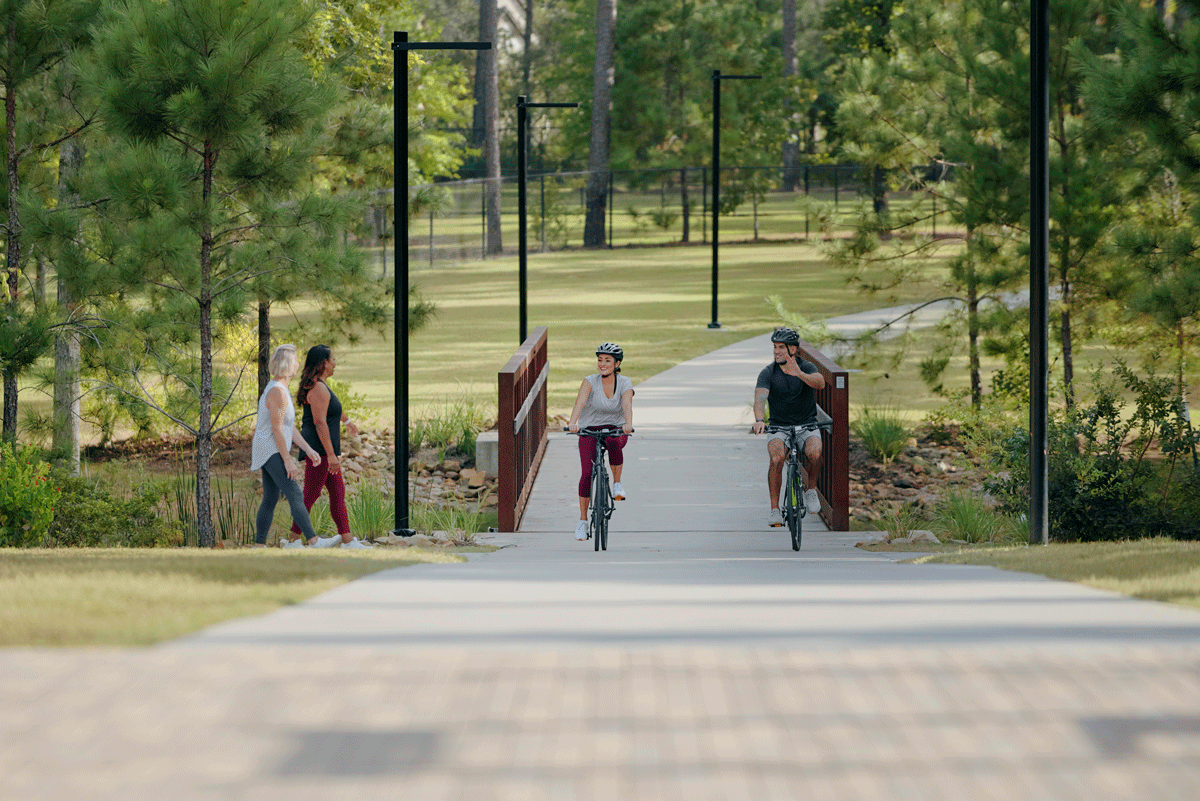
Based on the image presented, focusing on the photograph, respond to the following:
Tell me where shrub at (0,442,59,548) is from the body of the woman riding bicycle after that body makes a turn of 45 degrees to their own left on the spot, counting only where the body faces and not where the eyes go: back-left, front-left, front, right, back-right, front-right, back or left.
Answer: back-right

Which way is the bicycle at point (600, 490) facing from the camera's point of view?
toward the camera

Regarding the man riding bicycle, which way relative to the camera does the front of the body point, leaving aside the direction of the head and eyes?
toward the camera

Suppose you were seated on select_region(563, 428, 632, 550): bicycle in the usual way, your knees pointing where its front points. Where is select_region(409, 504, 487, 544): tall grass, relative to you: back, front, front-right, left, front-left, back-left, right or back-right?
back-right

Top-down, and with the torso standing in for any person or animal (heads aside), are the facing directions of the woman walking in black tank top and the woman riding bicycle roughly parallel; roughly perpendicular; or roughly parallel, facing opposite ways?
roughly perpendicular

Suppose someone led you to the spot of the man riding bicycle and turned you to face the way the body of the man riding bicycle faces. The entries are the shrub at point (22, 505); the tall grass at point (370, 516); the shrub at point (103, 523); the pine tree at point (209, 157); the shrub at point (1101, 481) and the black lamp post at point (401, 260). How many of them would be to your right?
5

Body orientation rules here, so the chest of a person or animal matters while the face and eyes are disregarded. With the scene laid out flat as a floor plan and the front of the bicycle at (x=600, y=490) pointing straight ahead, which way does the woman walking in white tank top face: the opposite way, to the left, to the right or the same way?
to the left

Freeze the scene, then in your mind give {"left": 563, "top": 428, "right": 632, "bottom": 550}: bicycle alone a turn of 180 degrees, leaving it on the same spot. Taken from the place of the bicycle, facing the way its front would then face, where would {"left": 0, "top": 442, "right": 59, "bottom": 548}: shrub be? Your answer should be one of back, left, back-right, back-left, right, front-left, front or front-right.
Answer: left

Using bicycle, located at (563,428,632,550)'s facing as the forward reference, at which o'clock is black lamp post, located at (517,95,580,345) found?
The black lamp post is roughly at 6 o'clock from the bicycle.

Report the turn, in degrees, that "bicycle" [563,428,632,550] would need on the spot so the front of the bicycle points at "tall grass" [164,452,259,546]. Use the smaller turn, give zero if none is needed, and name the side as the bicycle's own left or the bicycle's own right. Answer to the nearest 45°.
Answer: approximately 135° to the bicycle's own right

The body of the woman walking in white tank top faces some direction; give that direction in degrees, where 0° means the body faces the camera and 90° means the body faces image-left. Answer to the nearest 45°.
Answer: approximately 270°
